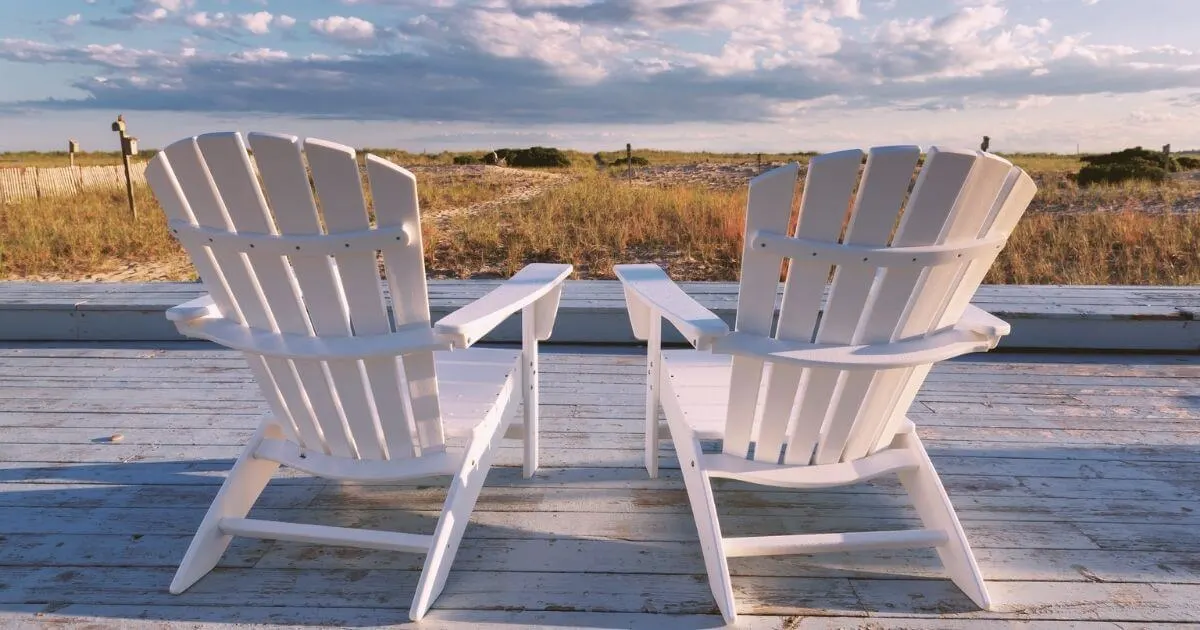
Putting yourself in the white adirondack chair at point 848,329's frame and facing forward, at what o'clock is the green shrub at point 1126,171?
The green shrub is roughly at 2 o'clock from the white adirondack chair.

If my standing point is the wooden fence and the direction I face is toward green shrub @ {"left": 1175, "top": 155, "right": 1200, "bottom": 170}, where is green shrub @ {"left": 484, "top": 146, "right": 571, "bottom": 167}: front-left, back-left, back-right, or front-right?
front-left

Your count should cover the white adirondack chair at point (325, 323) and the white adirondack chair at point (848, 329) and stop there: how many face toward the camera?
0

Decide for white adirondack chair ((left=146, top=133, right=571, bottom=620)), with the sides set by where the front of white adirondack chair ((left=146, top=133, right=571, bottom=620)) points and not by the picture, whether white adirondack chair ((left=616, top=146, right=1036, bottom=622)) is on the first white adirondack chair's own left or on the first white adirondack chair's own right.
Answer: on the first white adirondack chair's own right

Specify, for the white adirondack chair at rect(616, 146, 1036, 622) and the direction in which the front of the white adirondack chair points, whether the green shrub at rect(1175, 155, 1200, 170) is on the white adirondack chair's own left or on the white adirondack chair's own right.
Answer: on the white adirondack chair's own right

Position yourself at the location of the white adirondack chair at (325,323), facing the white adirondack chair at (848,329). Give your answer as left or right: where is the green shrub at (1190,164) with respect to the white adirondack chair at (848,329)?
left

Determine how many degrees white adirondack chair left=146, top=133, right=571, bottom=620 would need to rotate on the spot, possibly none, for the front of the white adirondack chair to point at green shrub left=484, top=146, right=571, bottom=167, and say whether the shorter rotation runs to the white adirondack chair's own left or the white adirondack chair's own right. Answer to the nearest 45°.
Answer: approximately 45° to the white adirondack chair's own left

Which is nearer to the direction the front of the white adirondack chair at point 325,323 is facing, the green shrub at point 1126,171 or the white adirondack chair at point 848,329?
the green shrub

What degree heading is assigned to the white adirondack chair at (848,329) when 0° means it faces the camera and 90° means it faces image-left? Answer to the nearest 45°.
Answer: approximately 135°

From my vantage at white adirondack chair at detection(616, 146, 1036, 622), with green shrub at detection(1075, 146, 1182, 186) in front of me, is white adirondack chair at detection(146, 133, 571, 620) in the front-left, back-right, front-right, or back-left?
back-left

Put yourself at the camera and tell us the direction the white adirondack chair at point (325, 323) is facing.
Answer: facing away from the viewer and to the right of the viewer

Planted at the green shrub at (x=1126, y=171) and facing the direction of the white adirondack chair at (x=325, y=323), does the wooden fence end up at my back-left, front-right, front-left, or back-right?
front-right

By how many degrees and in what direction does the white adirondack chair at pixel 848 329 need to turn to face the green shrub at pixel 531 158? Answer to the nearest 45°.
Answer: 0° — it already faces it

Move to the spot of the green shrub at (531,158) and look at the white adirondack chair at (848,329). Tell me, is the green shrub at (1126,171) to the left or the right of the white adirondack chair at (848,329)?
left
